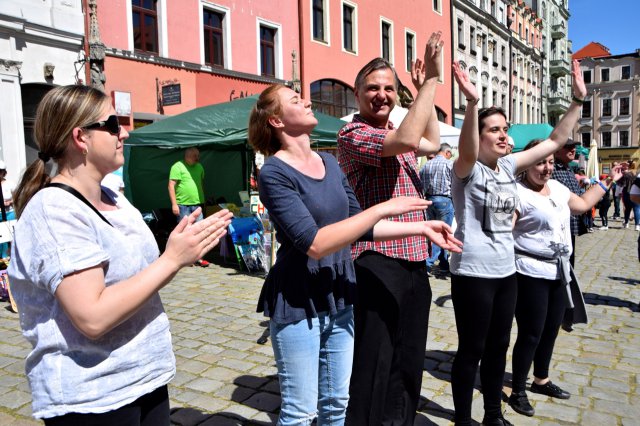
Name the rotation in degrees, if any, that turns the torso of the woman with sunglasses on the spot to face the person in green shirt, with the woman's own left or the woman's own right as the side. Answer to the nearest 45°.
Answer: approximately 90° to the woman's own left

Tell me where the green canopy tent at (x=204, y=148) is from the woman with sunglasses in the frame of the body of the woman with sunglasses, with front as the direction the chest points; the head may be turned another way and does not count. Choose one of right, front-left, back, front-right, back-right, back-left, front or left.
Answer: left

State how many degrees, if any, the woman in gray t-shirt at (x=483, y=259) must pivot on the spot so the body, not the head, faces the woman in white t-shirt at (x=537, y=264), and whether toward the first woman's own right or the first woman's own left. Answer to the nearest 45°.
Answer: approximately 90° to the first woman's own left

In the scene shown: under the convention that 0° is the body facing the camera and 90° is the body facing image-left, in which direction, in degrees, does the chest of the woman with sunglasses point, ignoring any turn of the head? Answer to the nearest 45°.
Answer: approximately 270°

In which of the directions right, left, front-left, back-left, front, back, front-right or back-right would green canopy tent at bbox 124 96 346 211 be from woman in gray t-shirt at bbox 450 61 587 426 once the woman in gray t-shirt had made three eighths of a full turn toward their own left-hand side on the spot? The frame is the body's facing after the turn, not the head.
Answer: front-left

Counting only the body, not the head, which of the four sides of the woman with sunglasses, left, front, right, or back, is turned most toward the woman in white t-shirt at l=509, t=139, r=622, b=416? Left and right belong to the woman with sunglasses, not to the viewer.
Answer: front

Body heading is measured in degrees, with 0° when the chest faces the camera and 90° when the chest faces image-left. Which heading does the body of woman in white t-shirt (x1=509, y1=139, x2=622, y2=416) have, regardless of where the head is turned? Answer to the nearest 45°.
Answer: approximately 315°

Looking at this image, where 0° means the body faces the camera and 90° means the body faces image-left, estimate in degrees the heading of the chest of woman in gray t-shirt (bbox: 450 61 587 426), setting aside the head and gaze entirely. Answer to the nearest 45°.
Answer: approximately 315°

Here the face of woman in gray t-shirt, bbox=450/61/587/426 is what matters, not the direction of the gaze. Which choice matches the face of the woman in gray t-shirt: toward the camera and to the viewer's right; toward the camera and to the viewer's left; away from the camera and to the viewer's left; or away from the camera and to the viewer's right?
toward the camera and to the viewer's right

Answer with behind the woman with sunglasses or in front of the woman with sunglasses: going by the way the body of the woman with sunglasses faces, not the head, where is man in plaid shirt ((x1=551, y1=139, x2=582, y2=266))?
in front

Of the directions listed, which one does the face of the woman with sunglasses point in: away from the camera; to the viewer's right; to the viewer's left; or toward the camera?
to the viewer's right

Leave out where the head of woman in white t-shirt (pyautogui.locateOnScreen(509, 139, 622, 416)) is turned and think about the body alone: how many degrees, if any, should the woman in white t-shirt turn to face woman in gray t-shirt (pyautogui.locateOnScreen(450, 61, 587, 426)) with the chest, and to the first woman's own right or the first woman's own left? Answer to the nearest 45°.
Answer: approximately 45° to the first woman's own right

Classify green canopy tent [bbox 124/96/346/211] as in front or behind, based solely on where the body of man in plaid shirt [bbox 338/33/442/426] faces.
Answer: behind

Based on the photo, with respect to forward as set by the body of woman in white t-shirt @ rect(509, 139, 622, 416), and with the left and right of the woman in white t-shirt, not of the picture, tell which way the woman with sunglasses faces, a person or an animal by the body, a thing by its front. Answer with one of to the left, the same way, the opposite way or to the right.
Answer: to the left

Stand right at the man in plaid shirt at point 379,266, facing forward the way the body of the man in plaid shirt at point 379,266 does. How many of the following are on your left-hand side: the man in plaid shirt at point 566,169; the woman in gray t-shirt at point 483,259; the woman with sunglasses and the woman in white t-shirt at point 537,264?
3
